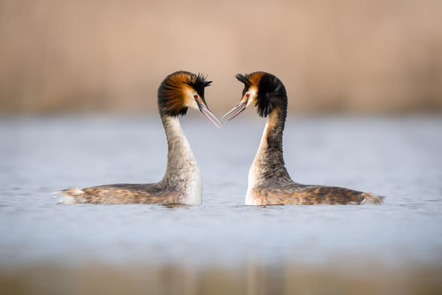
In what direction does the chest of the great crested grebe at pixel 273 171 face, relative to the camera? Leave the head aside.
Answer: to the viewer's left
